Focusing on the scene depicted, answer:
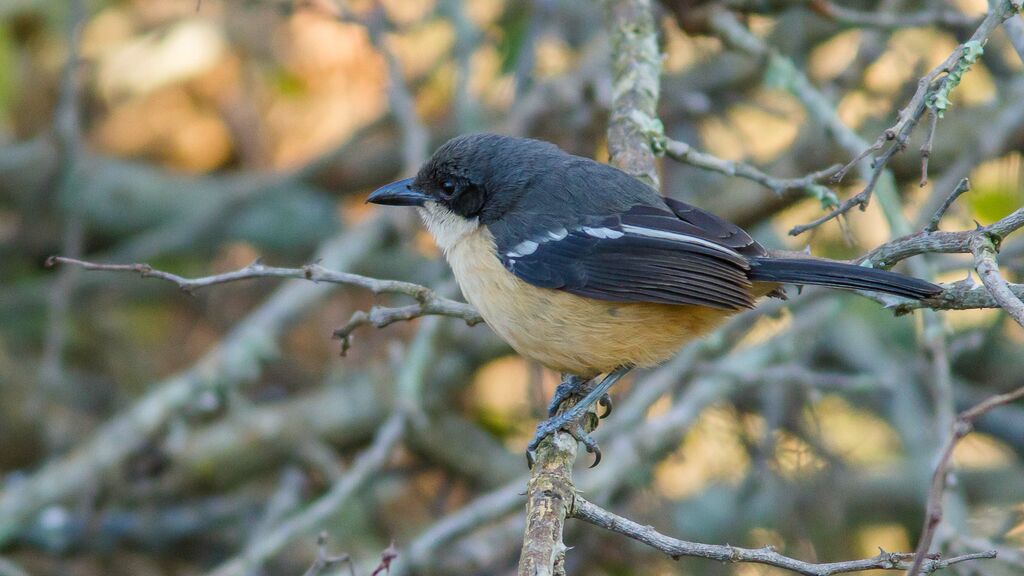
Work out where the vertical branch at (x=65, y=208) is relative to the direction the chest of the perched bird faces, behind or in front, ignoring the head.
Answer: in front

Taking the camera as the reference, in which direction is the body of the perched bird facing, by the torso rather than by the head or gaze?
to the viewer's left

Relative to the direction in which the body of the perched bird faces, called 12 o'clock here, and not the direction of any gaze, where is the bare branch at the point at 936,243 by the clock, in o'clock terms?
The bare branch is roughly at 7 o'clock from the perched bird.
